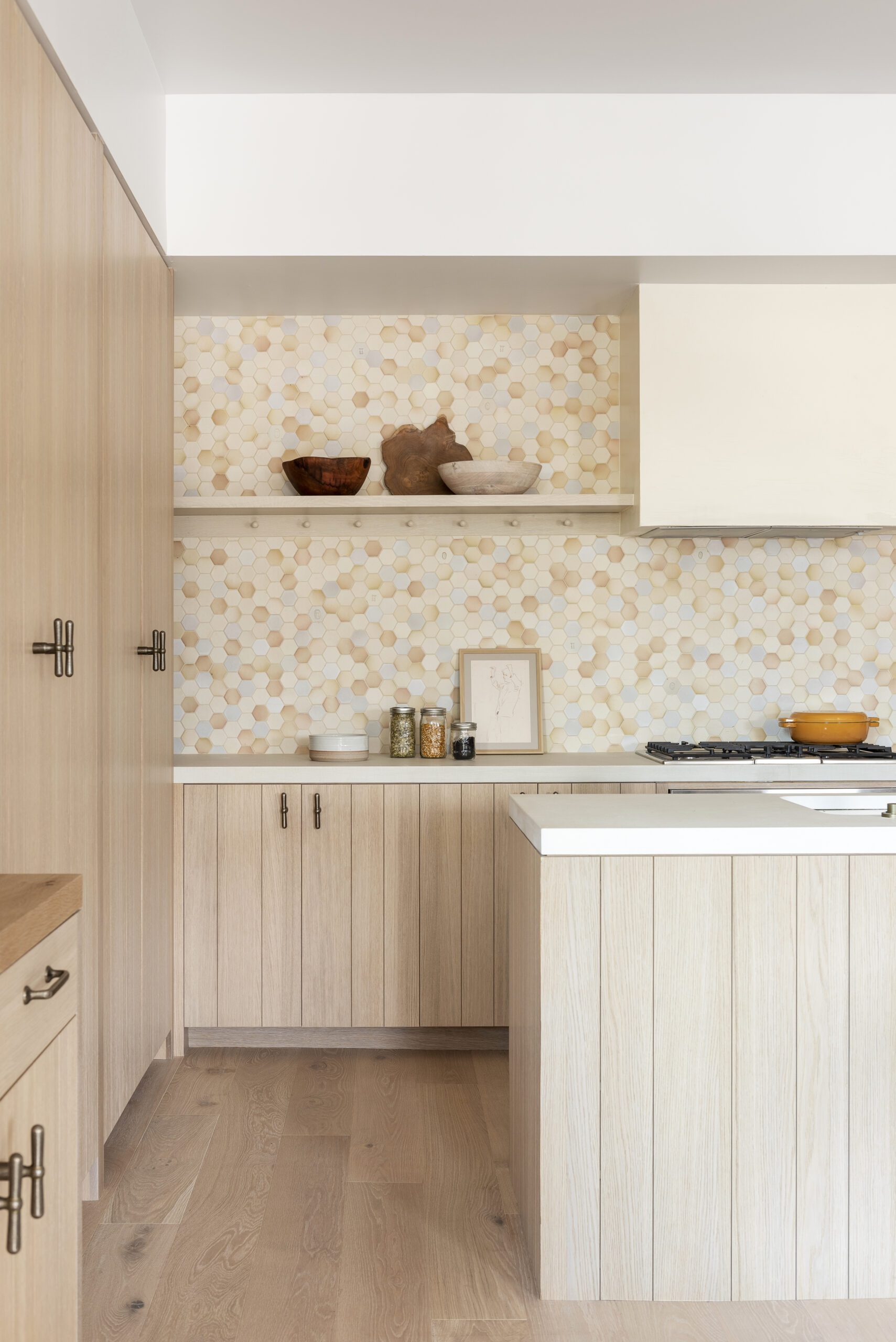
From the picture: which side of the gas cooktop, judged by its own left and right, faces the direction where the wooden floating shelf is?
right

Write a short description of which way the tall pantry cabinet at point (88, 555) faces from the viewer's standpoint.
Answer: facing to the right of the viewer

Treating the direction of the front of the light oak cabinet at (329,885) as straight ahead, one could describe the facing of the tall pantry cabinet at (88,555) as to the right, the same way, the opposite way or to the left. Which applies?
to the left

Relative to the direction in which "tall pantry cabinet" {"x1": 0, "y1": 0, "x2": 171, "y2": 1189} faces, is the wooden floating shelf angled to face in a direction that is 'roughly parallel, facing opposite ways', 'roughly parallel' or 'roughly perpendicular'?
roughly perpendicular

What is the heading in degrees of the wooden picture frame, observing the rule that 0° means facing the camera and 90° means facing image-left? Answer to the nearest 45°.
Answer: approximately 0°

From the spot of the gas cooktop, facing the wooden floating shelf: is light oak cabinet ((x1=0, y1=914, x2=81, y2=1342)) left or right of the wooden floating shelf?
left
